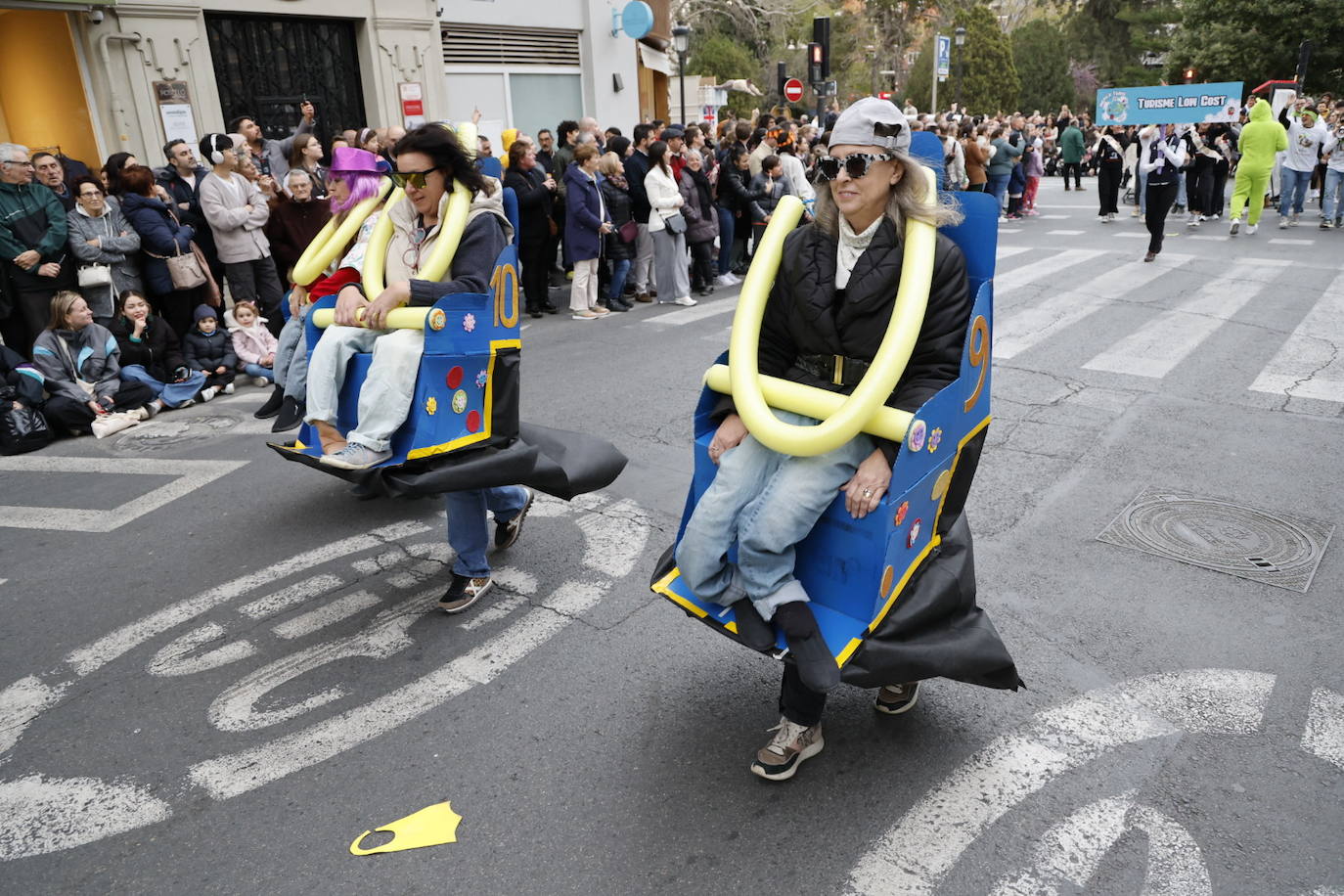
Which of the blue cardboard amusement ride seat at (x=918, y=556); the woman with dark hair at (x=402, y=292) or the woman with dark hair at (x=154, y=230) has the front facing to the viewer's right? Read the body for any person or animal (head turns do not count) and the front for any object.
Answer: the woman with dark hair at (x=154, y=230)

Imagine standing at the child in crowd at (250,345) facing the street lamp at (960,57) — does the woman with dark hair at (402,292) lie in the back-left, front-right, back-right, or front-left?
back-right

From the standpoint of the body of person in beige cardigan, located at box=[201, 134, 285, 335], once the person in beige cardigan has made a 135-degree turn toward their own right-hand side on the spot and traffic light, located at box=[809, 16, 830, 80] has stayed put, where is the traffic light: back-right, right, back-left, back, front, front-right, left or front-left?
back-right

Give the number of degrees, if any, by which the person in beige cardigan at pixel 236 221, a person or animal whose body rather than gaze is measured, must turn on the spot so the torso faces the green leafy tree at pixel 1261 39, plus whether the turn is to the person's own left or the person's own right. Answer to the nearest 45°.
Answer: approximately 45° to the person's own left

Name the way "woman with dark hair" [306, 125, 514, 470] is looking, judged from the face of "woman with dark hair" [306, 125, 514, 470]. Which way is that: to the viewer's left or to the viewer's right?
to the viewer's left

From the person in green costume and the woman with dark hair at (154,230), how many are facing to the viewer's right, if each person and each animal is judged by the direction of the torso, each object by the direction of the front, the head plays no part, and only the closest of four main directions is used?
1

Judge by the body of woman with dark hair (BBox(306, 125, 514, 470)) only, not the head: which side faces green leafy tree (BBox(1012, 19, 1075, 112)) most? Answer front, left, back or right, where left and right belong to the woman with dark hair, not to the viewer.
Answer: back

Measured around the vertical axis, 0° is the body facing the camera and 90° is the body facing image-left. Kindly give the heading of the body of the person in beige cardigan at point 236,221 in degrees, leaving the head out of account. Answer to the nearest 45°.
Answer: approximately 315°

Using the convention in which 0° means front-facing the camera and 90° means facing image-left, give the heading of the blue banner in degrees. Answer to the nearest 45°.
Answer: approximately 0°
